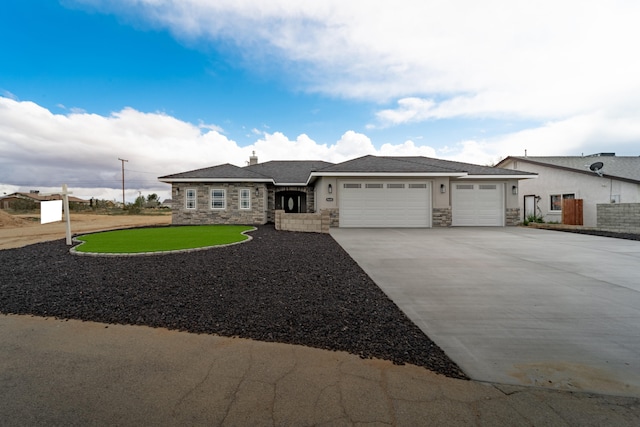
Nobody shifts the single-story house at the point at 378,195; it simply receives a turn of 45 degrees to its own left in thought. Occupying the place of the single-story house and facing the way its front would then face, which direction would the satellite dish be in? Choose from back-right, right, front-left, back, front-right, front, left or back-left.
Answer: front-left

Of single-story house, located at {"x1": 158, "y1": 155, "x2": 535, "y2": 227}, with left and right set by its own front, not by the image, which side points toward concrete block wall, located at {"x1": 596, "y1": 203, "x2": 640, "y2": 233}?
left

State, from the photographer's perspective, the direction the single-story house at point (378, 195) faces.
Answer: facing the viewer

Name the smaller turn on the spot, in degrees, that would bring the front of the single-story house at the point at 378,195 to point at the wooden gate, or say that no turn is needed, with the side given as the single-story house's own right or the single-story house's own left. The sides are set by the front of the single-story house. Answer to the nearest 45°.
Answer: approximately 90° to the single-story house's own left
